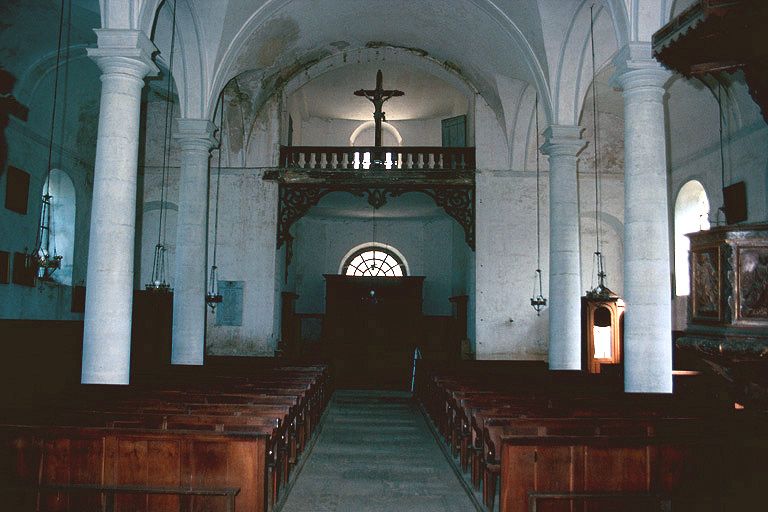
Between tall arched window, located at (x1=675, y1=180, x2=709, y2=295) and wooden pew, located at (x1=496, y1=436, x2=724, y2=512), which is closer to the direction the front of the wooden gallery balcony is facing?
the wooden pew

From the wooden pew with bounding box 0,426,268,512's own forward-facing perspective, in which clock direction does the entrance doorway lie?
The entrance doorway is roughly at 7 o'clock from the wooden pew.

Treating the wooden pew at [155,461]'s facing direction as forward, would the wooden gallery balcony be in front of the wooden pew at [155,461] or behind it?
behind

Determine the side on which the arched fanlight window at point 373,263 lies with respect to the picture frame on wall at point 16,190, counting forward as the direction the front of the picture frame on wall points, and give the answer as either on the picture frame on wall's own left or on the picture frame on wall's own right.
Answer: on the picture frame on wall's own left

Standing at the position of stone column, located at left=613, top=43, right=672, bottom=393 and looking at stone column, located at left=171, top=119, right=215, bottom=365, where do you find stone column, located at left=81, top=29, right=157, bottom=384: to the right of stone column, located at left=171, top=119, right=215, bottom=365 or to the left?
left

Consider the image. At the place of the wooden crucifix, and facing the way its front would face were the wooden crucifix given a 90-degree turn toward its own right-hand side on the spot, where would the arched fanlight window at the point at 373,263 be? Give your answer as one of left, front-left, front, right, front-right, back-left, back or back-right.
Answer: right

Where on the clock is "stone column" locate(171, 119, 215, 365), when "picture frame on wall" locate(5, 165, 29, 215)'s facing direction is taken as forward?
The stone column is roughly at 12 o'clock from the picture frame on wall.

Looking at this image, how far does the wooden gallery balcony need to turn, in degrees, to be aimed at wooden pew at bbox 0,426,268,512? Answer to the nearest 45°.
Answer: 0° — it already faces it

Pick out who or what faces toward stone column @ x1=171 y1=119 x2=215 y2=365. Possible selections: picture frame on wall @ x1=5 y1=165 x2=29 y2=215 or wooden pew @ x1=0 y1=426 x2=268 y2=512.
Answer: the picture frame on wall

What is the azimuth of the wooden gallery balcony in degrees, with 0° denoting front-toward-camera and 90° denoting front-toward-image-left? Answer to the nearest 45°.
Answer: approximately 0°
